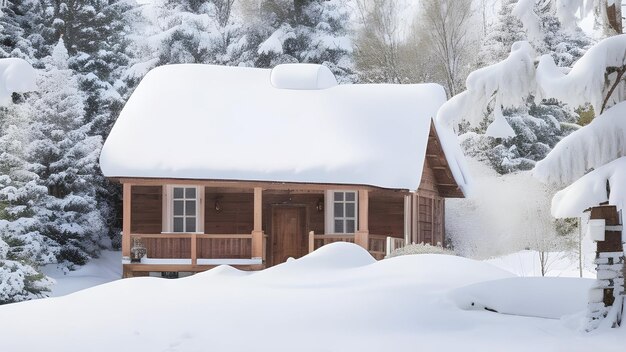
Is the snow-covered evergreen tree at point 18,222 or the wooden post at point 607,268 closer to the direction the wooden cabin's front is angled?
the wooden post

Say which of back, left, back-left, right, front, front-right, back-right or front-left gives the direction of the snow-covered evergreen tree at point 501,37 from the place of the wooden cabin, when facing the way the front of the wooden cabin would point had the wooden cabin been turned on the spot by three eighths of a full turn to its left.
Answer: front

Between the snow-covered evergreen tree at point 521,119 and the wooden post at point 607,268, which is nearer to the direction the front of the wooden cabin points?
the wooden post

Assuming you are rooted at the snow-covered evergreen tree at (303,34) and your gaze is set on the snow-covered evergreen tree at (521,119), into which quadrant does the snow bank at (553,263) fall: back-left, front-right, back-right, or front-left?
front-right

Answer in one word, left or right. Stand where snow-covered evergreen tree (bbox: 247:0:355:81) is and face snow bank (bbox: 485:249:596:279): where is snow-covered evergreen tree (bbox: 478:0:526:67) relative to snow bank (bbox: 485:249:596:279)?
left

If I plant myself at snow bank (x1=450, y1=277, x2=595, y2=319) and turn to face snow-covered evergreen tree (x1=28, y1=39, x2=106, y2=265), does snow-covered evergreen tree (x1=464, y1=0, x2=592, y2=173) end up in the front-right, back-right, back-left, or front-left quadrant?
front-right

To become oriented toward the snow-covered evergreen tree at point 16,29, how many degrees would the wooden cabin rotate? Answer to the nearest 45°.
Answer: approximately 135° to its right

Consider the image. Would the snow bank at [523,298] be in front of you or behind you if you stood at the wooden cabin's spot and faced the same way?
in front

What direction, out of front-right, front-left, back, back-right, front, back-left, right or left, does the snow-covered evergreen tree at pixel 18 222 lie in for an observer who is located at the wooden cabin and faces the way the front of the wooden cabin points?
right

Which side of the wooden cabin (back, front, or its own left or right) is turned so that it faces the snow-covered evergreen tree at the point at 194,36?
back

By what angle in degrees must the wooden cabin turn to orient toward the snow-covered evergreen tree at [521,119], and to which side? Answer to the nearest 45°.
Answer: approximately 135° to its left

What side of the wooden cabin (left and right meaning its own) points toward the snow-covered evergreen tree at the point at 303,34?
back

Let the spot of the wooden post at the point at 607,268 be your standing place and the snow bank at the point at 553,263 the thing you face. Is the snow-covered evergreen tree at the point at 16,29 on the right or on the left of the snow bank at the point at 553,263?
left

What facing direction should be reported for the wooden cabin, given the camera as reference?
facing the viewer

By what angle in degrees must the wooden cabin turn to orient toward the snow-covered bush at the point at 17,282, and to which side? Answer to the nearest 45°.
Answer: approximately 45° to its right
